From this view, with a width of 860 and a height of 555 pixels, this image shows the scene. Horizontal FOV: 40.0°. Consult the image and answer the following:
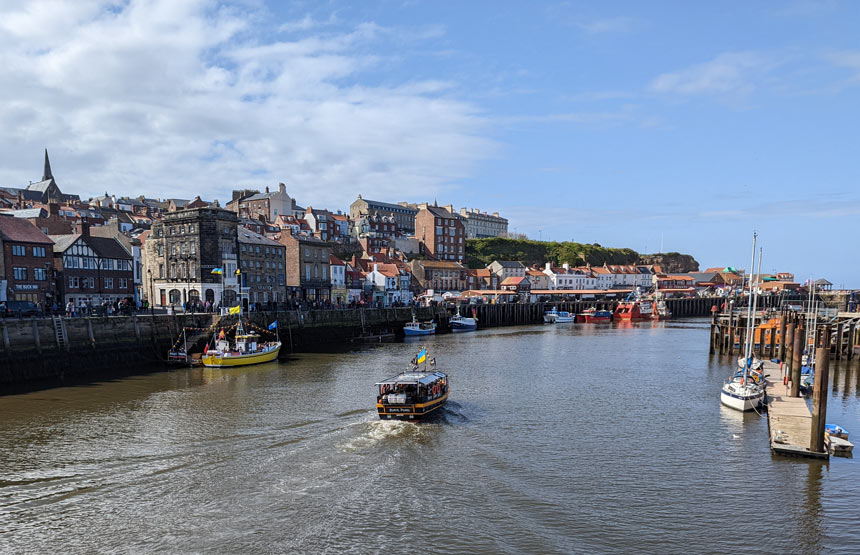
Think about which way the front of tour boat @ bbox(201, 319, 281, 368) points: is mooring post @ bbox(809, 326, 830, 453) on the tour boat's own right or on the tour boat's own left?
on the tour boat's own right
